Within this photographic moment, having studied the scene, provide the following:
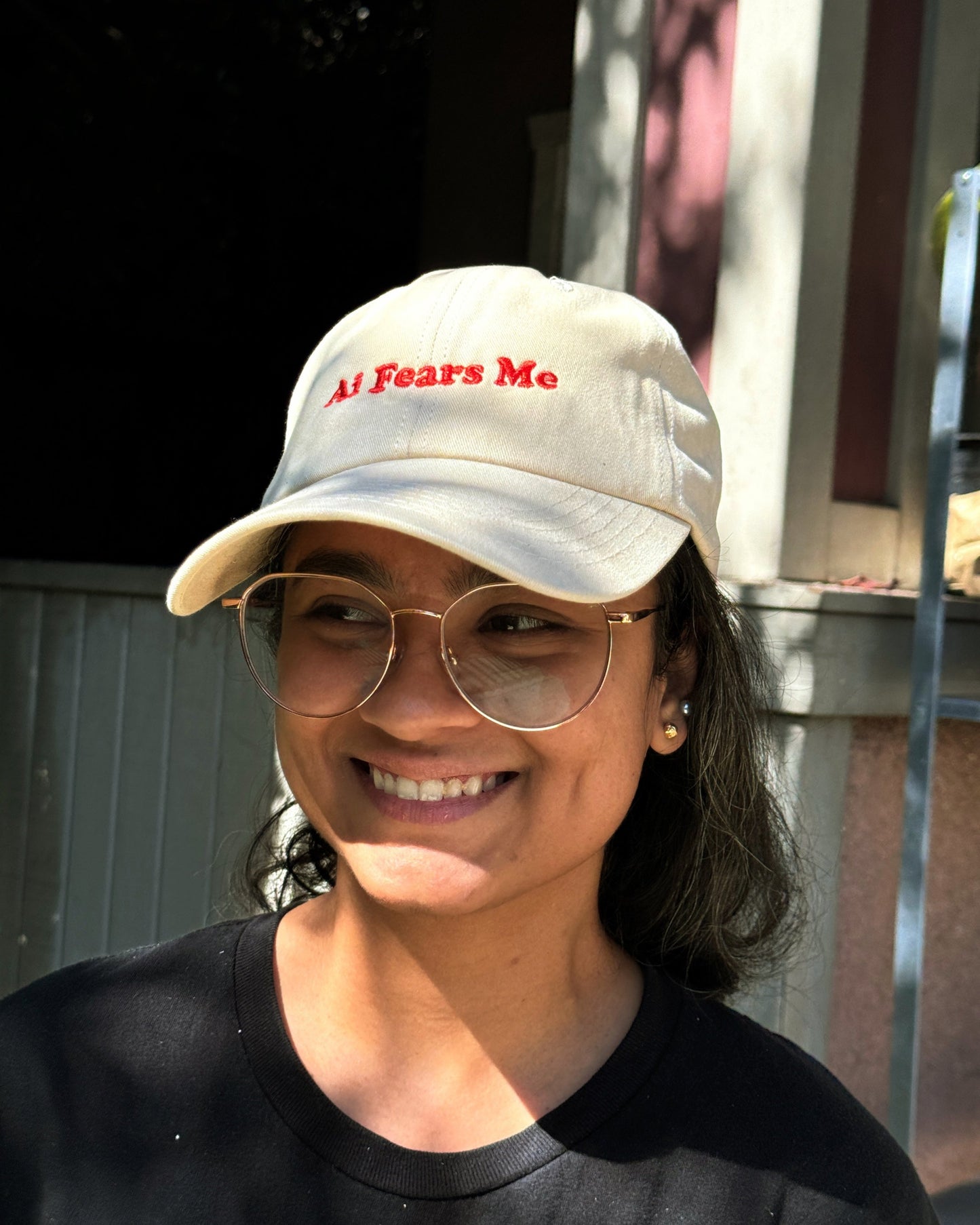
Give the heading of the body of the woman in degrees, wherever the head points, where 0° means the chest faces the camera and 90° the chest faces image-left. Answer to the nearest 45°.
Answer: approximately 0°

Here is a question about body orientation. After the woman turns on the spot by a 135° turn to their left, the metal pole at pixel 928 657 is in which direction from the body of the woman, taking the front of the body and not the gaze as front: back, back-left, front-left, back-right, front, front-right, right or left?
front
